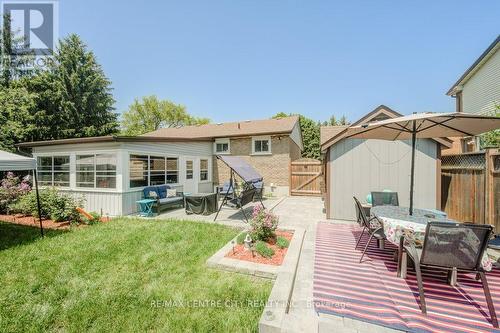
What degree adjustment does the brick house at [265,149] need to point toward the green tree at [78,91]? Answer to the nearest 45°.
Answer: approximately 45° to its left

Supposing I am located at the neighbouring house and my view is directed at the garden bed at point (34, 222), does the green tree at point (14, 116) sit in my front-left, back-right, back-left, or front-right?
front-right

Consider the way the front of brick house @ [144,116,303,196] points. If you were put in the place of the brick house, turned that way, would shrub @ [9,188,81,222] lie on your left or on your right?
on your left

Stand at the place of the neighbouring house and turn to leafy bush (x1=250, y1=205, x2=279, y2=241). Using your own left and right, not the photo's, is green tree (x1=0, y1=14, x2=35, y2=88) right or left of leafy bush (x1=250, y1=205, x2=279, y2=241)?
right

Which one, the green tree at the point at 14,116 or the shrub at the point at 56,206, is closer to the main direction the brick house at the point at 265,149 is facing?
the green tree

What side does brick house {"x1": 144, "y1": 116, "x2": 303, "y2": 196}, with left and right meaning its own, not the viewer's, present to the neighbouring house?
right

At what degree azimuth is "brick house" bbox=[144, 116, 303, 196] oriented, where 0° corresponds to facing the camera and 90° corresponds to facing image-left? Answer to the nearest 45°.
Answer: approximately 180°

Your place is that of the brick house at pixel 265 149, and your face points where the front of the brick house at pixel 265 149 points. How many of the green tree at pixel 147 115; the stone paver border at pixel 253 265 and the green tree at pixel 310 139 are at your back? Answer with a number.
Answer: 1

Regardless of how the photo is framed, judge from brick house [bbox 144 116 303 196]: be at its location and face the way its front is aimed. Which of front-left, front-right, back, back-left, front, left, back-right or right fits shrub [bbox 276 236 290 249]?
back

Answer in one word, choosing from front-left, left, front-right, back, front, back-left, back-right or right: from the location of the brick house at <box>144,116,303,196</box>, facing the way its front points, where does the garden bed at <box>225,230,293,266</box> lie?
back

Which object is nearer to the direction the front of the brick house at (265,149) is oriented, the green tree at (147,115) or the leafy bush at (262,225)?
the green tree

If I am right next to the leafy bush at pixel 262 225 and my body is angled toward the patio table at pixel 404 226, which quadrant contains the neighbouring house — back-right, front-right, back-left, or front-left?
front-left

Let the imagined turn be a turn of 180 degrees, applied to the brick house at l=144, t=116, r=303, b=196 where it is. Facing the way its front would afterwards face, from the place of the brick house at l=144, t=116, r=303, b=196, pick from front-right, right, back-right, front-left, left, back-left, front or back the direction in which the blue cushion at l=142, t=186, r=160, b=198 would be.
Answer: front-right
